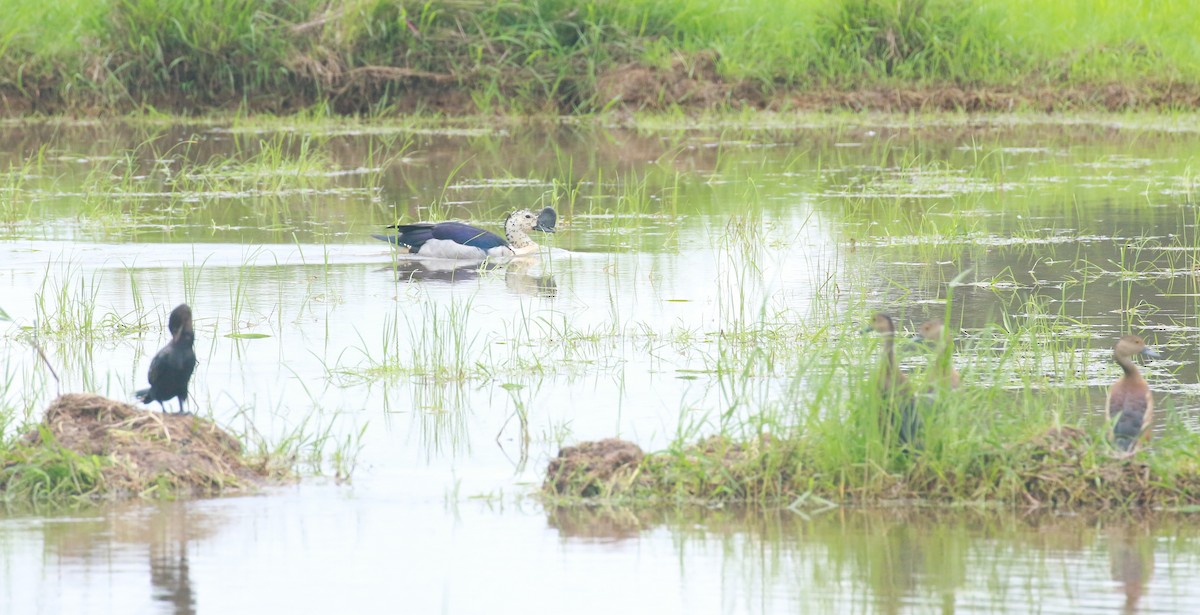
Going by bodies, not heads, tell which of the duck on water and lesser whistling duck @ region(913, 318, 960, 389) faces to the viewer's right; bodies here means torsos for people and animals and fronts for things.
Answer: the duck on water

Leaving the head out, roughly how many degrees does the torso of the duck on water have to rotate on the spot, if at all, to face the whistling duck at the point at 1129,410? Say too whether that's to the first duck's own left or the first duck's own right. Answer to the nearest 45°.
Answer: approximately 45° to the first duck's own right

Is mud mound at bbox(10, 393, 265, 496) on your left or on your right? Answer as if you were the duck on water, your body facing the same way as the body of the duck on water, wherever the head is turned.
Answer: on your right

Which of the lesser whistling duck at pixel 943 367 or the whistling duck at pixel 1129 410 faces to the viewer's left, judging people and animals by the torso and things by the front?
the lesser whistling duck

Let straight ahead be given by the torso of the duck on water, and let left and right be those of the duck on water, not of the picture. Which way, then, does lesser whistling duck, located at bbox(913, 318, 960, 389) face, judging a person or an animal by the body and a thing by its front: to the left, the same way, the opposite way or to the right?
the opposite way

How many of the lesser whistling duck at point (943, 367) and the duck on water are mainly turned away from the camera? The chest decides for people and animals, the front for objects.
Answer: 0

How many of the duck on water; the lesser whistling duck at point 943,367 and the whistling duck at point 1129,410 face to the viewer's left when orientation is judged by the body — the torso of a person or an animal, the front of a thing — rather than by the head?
1

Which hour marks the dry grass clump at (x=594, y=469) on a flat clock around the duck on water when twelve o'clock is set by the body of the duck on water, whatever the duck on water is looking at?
The dry grass clump is roughly at 3 o'clock from the duck on water.

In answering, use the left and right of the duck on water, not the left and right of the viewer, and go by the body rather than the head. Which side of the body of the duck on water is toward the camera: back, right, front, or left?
right

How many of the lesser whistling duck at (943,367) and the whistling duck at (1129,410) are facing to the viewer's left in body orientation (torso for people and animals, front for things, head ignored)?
1

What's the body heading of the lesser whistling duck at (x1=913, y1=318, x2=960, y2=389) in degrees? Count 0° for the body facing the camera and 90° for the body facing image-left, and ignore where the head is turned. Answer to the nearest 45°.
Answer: approximately 90°
